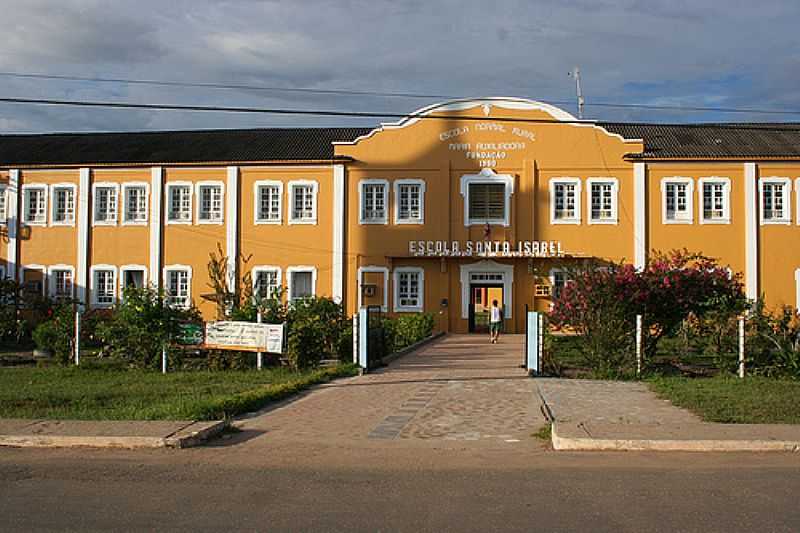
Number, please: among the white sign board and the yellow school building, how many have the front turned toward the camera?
2

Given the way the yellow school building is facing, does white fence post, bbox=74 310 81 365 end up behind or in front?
in front

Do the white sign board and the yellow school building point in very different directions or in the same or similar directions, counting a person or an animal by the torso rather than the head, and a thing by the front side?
same or similar directions

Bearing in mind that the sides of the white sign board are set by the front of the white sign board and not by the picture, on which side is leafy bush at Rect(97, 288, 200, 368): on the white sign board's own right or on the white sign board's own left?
on the white sign board's own right

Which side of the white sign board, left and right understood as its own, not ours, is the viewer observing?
front

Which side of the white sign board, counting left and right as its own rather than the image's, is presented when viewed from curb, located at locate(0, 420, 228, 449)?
front

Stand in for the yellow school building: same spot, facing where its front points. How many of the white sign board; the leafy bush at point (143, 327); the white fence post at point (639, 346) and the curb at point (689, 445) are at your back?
0

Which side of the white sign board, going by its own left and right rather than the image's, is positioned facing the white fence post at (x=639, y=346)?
left

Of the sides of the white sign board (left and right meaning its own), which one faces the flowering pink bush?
left

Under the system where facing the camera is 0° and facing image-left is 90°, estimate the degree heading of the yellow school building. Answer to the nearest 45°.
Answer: approximately 0°

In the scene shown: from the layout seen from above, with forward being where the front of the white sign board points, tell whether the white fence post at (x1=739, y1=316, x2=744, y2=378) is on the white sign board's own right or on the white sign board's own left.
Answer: on the white sign board's own left

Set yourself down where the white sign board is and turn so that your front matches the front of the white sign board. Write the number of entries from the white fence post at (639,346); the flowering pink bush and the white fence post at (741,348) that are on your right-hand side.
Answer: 0

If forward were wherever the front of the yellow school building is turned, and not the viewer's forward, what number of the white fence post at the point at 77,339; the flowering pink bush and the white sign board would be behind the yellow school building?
0

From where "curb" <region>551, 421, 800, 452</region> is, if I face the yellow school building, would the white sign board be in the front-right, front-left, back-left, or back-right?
front-left

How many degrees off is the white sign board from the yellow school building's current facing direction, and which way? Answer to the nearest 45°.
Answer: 0° — it already faces it

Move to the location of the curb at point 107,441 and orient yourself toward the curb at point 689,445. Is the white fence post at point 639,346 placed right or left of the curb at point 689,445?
left

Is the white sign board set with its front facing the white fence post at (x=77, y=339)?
no

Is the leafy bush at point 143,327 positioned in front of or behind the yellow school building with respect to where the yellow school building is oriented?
in front

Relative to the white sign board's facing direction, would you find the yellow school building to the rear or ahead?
to the rear
